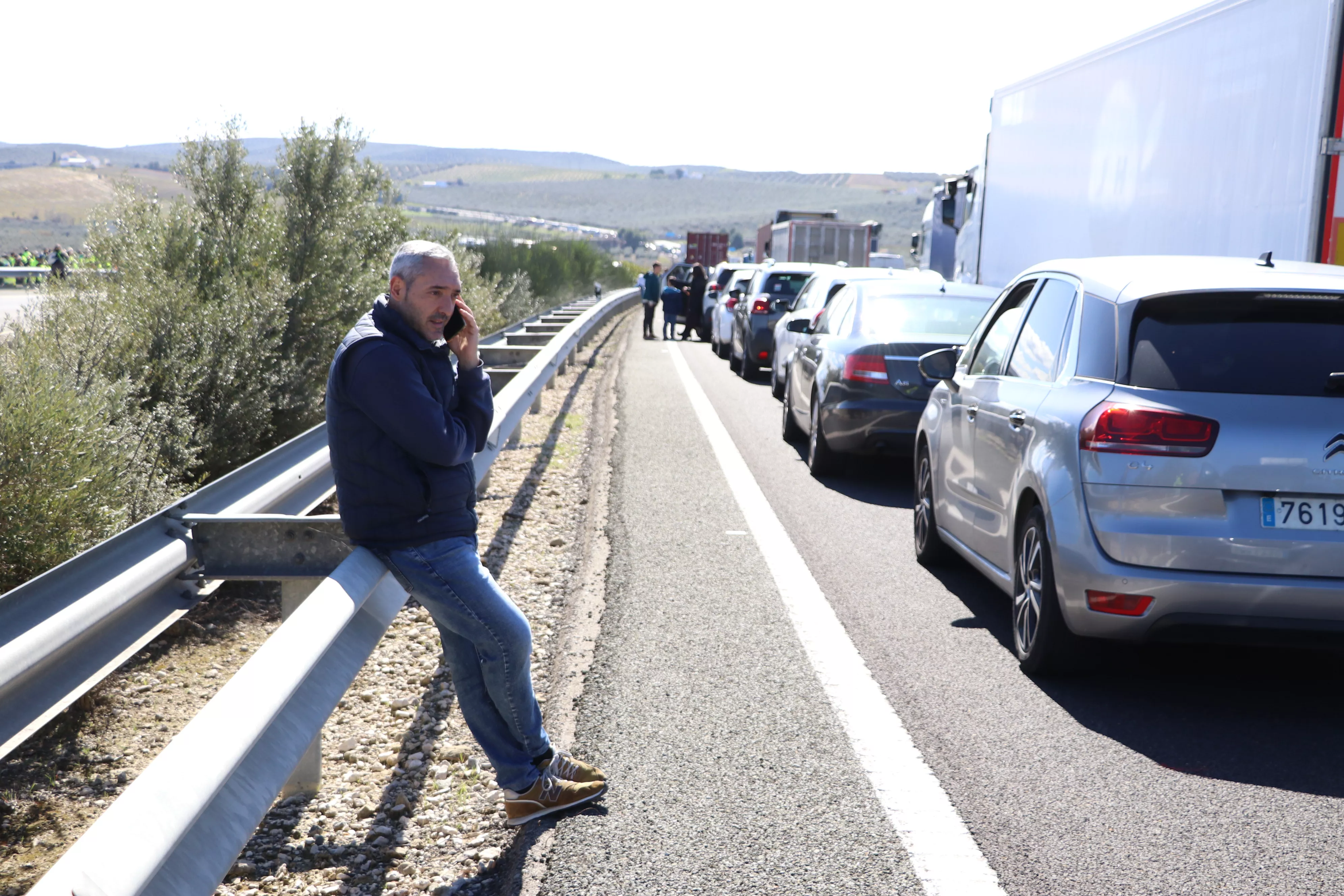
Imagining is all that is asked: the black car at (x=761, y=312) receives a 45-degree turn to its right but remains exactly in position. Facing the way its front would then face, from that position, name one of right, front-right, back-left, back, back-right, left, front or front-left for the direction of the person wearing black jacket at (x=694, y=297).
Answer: front-left

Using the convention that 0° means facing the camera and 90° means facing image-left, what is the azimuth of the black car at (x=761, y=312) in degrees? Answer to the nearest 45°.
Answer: approximately 180°

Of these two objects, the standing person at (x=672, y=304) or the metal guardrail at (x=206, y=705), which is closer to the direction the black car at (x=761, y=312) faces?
the standing person

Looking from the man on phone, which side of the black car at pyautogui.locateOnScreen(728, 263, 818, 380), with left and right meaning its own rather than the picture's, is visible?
back

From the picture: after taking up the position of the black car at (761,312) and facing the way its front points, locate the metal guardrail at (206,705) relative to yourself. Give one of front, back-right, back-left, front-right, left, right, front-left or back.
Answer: back

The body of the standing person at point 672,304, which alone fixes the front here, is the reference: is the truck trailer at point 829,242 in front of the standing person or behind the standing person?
in front

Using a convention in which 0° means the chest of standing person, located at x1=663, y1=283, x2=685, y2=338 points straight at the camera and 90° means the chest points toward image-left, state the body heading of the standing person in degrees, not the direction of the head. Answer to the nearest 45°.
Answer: approximately 180°

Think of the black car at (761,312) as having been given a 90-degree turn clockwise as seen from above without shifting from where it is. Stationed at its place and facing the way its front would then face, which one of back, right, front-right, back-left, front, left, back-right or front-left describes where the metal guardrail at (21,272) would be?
back-left

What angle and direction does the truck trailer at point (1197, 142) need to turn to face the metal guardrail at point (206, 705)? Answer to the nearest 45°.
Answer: approximately 135° to its left

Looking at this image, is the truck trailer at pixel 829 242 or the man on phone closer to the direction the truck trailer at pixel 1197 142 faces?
the truck trailer

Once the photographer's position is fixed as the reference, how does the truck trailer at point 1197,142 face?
facing away from the viewer and to the left of the viewer

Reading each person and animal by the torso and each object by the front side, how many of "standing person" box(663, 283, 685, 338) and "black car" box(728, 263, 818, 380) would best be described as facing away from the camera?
2

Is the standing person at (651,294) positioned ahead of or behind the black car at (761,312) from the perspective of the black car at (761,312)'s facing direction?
ahead

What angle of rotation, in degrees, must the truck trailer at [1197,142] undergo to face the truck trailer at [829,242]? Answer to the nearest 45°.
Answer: approximately 45° to its right
